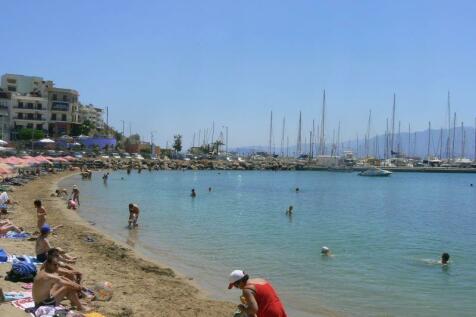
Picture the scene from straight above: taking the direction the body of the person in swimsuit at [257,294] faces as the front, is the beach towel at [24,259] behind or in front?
in front

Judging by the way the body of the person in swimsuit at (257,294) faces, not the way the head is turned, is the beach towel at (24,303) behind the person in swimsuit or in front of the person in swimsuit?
in front

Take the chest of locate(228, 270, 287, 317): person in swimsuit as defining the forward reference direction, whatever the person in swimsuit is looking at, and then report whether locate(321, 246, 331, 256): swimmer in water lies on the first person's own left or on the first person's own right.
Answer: on the first person's own right
